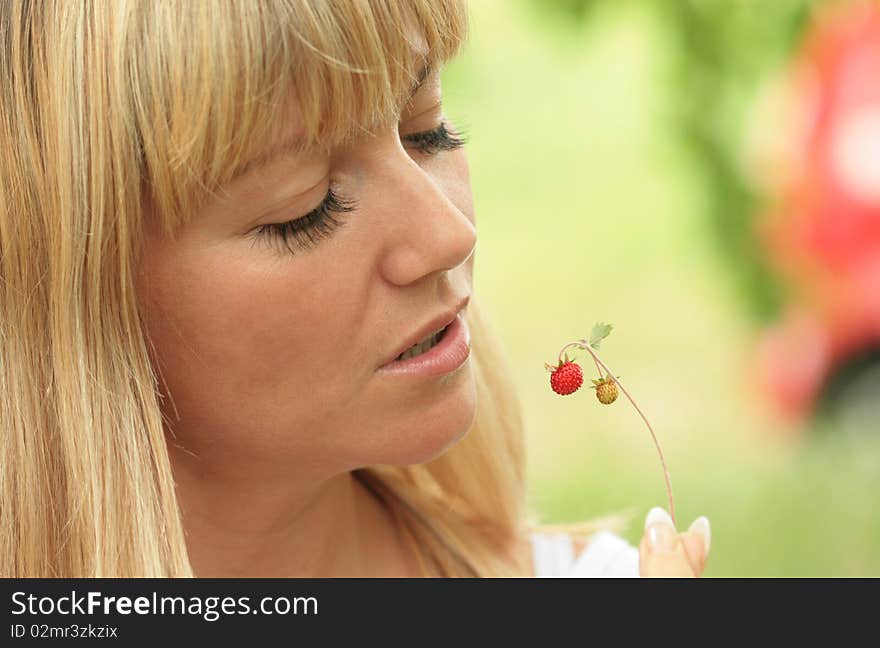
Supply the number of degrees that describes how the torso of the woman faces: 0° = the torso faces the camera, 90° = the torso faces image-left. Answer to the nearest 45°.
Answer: approximately 315°

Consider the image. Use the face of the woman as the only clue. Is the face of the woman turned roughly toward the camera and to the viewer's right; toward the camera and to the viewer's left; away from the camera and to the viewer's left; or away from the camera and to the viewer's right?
toward the camera and to the viewer's right
